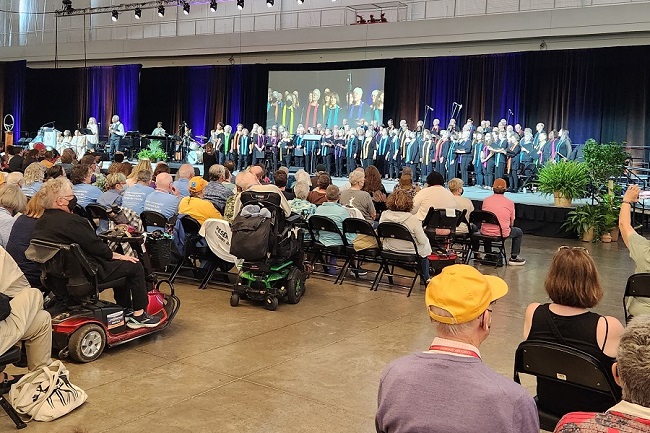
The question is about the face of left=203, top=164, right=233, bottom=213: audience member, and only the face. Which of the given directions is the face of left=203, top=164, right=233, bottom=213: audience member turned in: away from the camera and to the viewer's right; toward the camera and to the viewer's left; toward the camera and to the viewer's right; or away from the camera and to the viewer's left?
away from the camera and to the viewer's right

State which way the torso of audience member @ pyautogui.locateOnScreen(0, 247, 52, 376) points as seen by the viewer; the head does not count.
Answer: to the viewer's right

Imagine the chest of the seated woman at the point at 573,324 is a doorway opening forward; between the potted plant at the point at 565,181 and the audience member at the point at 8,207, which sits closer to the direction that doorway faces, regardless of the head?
the potted plant

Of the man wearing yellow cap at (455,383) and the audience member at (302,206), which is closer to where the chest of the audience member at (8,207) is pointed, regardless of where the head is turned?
the audience member

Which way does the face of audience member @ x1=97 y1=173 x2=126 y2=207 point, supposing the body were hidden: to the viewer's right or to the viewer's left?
to the viewer's right

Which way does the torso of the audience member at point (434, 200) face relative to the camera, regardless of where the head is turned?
away from the camera

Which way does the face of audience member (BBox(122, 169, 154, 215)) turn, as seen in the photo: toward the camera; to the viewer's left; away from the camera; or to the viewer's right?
away from the camera

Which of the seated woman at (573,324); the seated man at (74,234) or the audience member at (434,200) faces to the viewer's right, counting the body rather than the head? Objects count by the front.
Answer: the seated man

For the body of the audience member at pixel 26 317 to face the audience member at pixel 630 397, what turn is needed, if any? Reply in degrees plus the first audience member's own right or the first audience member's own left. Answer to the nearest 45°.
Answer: approximately 45° to the first audience member's own right

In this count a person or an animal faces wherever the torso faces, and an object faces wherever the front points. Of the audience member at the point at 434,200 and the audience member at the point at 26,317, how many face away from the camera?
1

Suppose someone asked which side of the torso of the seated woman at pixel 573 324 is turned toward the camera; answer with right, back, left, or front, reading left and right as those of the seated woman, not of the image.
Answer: back

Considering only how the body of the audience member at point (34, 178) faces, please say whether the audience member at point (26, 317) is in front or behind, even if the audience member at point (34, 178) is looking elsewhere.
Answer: behind

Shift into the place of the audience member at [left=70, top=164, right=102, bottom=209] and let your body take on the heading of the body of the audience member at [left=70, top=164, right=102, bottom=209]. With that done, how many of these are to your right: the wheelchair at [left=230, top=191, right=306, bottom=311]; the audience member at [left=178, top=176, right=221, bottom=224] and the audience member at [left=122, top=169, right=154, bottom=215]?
3

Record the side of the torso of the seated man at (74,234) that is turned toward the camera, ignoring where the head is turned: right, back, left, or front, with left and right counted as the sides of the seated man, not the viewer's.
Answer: right

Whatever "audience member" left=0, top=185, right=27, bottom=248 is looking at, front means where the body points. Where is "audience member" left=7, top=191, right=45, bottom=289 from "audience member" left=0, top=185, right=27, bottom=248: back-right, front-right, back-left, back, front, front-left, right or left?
back-right

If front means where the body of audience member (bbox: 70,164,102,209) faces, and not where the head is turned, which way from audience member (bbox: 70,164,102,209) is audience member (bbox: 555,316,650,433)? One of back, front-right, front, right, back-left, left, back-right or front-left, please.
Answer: back-right

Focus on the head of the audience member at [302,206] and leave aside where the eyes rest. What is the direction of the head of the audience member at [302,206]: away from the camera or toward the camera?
away from the camera
